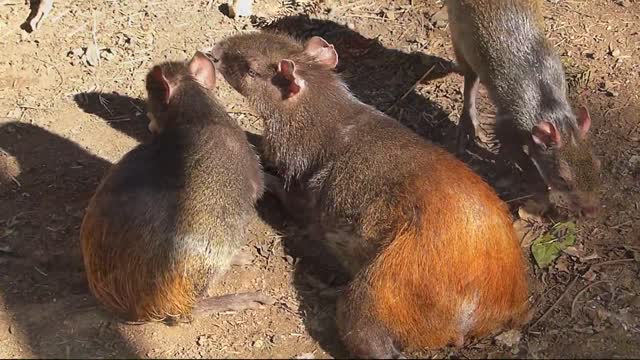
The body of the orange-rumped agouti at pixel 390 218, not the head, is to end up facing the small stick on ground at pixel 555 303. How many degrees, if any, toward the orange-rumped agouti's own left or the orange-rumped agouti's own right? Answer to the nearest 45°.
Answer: approximately 135° to the orange-rumped agouti's own right

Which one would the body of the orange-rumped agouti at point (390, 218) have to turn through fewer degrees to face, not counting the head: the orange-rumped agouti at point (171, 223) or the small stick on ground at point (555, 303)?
the orange-rumped agouti

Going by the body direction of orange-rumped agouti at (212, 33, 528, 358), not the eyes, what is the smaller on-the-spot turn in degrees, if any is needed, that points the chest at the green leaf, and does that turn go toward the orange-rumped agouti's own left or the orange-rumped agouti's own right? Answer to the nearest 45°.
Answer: approximately 90° to the orange-rumped agouti's own right

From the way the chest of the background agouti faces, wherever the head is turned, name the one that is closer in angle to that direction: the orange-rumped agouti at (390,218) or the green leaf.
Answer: the green leaf

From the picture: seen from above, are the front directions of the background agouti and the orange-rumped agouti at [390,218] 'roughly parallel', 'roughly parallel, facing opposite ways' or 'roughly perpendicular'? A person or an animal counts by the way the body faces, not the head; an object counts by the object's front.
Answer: roughly parallel, facing opposite ways

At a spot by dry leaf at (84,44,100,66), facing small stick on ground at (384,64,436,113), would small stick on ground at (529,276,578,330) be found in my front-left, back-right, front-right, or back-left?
front-right

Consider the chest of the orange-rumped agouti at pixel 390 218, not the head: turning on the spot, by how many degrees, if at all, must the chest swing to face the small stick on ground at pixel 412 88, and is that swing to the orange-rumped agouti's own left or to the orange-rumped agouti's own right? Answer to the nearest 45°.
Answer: approximately 45° to the orange-rumped agouti's own right

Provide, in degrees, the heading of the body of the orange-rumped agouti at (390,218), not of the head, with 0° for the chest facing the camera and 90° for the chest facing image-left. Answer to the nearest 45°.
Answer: approximately 135°

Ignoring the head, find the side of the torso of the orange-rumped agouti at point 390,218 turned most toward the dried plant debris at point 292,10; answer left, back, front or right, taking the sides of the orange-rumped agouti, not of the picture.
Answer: front

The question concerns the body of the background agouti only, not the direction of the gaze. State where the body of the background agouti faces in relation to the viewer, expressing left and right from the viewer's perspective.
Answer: facing the viewer and to the right of the viewer

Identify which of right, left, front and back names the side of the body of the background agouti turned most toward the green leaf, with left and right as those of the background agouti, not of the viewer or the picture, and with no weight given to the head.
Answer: front

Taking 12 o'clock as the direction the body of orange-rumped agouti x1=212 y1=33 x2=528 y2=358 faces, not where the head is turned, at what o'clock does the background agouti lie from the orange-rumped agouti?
The background agouti is roughly at 2 o'clock from the orange-rumped agouti.

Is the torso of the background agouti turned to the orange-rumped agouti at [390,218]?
no
